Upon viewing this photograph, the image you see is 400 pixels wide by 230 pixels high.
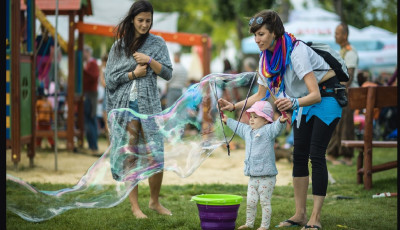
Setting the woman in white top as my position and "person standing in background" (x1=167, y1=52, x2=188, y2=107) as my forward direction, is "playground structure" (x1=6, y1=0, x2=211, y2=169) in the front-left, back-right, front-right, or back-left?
front-left

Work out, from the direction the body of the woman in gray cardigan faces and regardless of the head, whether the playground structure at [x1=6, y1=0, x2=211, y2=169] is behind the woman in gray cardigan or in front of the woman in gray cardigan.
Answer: behind

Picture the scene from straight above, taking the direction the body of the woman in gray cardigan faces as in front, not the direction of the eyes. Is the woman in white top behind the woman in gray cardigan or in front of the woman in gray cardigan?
in front

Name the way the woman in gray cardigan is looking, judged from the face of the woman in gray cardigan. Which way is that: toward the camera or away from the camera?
toward the camera

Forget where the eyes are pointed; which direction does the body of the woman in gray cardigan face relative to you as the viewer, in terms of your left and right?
facing the viewer and to the right of the viewer

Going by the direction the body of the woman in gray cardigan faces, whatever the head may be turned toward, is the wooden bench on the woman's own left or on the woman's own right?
on the woman's own left

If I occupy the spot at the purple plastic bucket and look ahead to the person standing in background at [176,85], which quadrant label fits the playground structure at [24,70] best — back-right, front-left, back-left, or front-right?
front-left

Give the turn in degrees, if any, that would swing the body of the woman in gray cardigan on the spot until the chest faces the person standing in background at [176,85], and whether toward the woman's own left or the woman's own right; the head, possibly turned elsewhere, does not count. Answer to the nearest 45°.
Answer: approximately 135° to the woman's own left
